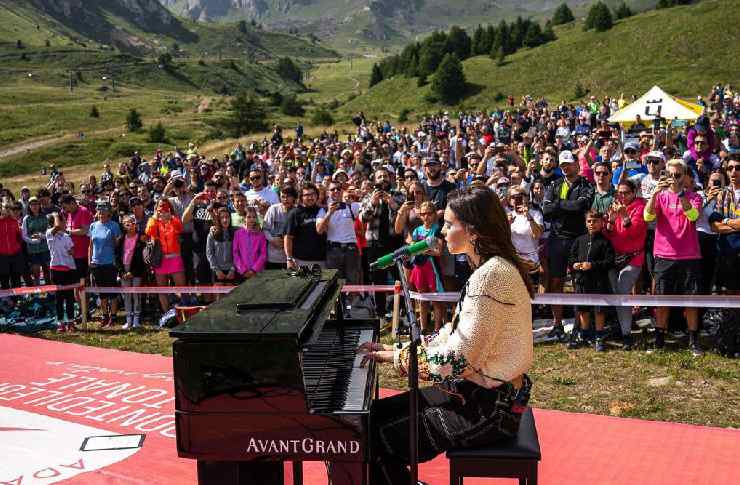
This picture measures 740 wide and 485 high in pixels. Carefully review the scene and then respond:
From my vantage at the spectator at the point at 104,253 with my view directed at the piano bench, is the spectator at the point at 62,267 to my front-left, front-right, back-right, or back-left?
back-right

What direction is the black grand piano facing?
to the viewer's right

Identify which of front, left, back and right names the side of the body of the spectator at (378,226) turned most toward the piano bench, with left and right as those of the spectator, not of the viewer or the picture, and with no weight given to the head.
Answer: front

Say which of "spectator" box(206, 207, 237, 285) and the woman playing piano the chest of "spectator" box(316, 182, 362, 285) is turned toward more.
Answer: the woman playing piano

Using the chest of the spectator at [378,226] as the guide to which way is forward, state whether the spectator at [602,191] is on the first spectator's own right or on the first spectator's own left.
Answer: on the first spectator's own left

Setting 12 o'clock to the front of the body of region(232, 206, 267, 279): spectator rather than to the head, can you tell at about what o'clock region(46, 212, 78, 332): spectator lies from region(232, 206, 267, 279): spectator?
region(46, 212, 78, 332): spectator is roughly at 4 o'clock from region(232, 206, 267, 279): spectator.

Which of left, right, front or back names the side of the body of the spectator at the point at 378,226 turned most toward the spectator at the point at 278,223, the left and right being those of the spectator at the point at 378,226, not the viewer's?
right

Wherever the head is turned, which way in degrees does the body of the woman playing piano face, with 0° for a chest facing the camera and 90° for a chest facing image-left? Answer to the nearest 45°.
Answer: approximately 90°

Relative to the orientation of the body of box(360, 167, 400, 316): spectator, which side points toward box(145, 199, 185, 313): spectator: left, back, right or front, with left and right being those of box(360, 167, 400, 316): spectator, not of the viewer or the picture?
right

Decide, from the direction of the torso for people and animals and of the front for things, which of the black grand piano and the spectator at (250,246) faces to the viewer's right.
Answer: the black grand piano
